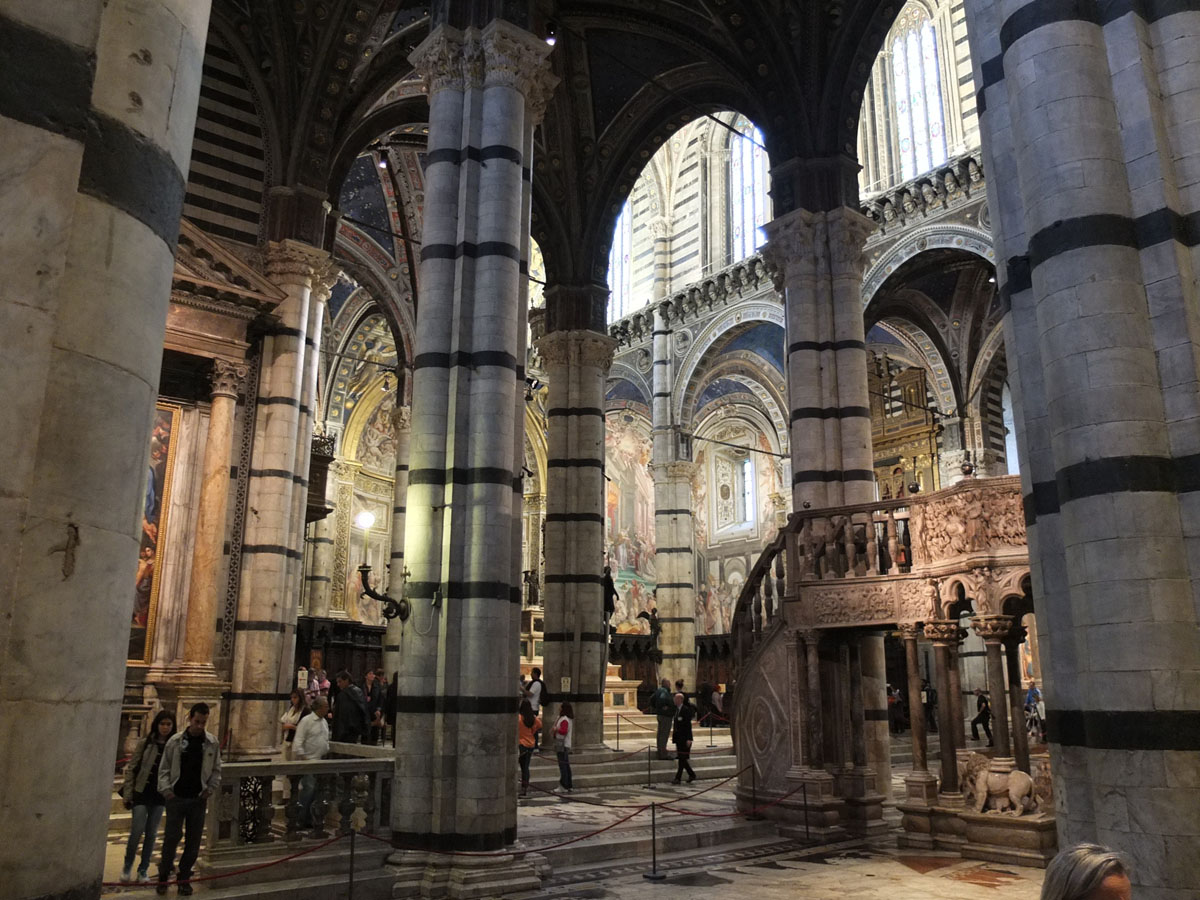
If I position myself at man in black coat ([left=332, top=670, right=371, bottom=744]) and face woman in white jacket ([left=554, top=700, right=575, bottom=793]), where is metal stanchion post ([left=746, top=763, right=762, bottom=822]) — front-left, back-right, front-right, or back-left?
front-right

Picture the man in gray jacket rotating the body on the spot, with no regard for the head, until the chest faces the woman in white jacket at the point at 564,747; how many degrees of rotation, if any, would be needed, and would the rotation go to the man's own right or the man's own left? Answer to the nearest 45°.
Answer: approximately 135° to the man's own left

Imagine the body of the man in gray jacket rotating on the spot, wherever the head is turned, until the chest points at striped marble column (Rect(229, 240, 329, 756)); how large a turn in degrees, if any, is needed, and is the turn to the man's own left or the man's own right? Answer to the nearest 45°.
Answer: approximately 180°

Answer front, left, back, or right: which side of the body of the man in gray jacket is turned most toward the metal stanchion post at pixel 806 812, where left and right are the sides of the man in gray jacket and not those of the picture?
left

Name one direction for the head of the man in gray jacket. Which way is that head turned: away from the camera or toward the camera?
toward the camera

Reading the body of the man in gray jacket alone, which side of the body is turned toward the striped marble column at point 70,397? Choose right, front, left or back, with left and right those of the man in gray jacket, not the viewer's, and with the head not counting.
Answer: front

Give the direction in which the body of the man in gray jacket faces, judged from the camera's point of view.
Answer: toward the camera

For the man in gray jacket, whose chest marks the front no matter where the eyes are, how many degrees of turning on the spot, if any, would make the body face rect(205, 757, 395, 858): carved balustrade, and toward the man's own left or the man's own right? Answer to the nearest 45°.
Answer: approximately 135° to the man's own left

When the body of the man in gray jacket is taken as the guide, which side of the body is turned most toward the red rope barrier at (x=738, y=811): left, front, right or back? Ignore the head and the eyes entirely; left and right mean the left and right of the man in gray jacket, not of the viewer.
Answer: left

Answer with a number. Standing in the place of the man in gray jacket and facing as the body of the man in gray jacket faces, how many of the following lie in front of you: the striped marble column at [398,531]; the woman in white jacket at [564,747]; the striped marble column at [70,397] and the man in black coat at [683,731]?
1

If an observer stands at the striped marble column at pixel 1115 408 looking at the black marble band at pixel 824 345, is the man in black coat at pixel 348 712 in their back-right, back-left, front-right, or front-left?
front-left

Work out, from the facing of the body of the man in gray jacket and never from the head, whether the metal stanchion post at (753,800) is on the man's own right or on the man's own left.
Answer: on the man's own left
